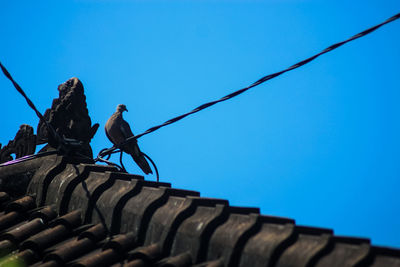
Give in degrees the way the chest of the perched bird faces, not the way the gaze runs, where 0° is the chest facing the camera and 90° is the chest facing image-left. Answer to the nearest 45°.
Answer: approximately 45°
